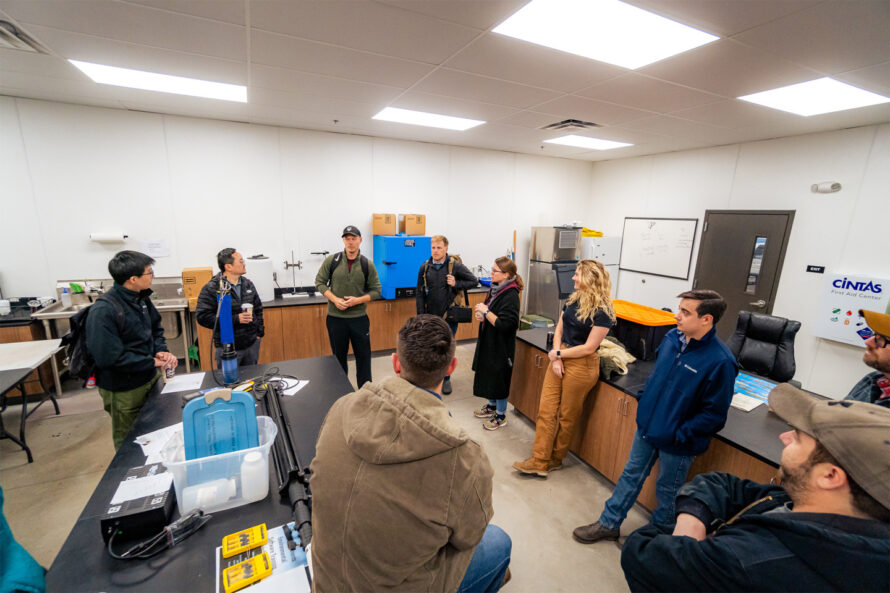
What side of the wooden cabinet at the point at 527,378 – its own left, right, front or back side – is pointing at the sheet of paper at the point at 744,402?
left

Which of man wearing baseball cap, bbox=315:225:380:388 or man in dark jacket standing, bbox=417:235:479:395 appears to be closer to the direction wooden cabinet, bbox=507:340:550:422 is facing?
the man wearing baseball cap

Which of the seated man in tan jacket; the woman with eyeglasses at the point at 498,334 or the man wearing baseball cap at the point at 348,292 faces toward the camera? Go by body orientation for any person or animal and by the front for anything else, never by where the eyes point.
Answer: the man wearing baseball cap

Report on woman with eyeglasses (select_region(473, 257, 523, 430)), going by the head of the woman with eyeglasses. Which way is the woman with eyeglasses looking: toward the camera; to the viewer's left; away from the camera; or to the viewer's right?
to the viewer's left

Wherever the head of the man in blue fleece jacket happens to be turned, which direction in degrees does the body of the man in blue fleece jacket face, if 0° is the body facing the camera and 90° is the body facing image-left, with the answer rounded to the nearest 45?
approximately 45°

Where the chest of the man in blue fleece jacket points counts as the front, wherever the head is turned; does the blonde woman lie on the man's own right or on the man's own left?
on the man's own right

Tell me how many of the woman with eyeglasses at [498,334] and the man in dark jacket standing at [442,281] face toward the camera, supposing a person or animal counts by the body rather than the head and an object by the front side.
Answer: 1

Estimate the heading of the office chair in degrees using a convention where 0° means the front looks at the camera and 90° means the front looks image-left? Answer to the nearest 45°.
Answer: approximately 45°

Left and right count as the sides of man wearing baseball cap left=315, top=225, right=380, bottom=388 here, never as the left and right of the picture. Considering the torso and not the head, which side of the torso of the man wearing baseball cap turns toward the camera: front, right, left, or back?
front

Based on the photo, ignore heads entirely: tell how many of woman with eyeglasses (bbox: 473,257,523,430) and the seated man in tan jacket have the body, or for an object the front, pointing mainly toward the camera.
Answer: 0

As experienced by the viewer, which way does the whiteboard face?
facing the viewer and to the left of the viewer

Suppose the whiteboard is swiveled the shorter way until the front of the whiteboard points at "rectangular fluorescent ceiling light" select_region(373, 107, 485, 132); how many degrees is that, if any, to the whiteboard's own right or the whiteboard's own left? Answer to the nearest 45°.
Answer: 0° — it already faces it

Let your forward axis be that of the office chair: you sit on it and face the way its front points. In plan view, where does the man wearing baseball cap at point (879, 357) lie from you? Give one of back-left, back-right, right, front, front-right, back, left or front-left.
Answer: front-left

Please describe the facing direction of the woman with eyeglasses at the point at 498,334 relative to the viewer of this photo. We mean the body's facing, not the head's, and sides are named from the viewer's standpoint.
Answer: facing to the left of the viewer

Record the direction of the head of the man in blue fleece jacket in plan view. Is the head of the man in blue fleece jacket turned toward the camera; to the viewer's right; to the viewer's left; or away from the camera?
to the viewer's left

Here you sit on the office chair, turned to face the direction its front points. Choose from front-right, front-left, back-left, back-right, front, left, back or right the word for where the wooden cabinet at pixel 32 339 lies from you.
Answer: front

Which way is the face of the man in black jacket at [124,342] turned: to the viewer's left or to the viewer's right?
to the viewer's right
